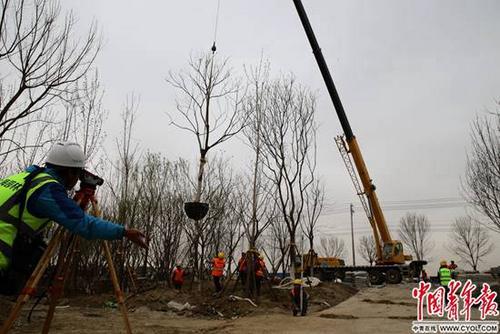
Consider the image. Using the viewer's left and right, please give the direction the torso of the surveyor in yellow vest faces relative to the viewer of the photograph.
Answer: facing away from the viewer and to the right of the viewer

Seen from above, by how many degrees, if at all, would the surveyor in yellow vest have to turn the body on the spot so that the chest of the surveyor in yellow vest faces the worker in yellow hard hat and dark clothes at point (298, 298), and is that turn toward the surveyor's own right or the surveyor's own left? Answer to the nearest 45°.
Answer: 0° — they already face them

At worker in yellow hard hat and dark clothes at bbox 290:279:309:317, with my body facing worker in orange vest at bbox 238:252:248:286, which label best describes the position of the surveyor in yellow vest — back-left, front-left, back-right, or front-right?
back-left

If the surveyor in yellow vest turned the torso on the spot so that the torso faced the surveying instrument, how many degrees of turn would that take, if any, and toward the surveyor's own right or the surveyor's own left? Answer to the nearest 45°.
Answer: approximately 45° to the surveyor's own left
